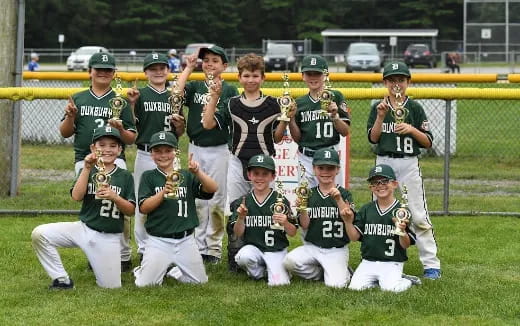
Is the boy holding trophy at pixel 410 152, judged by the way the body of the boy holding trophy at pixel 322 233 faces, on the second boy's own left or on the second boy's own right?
on the second boy's own left

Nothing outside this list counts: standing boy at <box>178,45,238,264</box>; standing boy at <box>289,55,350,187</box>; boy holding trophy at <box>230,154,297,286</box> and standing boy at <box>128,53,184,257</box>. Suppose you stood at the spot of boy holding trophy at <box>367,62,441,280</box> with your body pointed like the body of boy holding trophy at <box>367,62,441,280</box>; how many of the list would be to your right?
4

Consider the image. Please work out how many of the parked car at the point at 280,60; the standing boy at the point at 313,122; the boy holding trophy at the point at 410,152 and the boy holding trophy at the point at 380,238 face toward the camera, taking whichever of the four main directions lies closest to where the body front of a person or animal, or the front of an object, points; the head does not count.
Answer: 4

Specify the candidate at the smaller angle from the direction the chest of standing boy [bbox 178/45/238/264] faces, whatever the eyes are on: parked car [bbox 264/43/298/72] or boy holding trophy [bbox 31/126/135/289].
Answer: the boy holding trophy

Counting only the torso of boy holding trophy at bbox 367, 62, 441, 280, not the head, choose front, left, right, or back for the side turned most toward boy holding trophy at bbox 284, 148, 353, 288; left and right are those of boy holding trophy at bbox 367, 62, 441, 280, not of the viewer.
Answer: right

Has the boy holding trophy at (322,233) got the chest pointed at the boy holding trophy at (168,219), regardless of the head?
no

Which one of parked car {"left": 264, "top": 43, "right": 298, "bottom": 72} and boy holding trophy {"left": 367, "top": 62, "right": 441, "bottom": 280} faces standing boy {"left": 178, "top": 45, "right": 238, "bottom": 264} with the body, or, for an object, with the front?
the parked car

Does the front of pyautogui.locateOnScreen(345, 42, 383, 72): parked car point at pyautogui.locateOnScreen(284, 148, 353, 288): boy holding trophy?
yes

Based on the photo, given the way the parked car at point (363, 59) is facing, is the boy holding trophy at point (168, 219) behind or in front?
in front

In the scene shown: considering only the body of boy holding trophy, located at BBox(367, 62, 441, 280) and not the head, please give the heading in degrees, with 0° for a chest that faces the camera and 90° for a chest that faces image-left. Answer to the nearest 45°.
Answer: approximately 0°

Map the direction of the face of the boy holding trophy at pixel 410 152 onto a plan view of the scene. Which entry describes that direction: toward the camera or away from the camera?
toward the camera

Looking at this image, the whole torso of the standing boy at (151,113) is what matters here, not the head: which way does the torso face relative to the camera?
toward the camera

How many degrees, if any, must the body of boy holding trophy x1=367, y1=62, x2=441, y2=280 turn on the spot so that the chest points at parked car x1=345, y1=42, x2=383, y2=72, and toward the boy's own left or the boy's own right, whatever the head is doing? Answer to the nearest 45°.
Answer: approximately 180°

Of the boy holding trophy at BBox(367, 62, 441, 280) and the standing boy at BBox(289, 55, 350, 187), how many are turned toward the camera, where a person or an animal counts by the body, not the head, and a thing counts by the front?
2

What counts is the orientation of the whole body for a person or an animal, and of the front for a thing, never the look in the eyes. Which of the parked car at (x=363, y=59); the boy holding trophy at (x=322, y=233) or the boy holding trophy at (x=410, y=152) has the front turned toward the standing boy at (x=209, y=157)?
the parked car

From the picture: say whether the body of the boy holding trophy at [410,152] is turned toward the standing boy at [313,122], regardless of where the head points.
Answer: no

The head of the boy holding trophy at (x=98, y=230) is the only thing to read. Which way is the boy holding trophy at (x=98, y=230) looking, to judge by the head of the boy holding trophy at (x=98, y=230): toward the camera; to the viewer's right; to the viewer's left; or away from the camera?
toward the camera

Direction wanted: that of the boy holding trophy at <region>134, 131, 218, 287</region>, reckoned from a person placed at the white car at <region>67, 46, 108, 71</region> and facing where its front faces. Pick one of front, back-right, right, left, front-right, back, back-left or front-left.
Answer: front-left

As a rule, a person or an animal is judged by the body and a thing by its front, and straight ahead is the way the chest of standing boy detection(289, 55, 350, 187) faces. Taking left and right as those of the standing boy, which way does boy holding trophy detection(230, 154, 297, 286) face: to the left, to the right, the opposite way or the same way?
the same way

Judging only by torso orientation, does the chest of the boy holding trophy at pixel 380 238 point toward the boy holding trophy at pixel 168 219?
no

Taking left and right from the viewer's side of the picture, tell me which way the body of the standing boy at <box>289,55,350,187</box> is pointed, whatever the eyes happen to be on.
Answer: facing the viewer

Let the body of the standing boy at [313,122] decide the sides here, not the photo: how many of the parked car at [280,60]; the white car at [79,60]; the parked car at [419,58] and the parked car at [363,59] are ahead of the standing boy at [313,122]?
0

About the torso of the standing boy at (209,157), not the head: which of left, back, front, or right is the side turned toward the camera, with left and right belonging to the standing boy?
front

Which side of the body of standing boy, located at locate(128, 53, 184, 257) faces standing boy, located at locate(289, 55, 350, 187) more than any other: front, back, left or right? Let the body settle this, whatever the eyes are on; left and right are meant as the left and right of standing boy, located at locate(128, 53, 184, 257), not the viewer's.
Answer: left

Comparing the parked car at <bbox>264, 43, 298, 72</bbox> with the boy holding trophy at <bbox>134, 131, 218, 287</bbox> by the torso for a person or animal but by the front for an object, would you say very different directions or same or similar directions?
same or similar directions

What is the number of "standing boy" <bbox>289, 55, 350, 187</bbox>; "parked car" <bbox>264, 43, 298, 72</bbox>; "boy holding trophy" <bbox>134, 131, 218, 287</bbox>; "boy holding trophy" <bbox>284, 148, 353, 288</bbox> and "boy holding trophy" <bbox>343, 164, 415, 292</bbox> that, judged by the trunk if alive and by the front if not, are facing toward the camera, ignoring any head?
5
